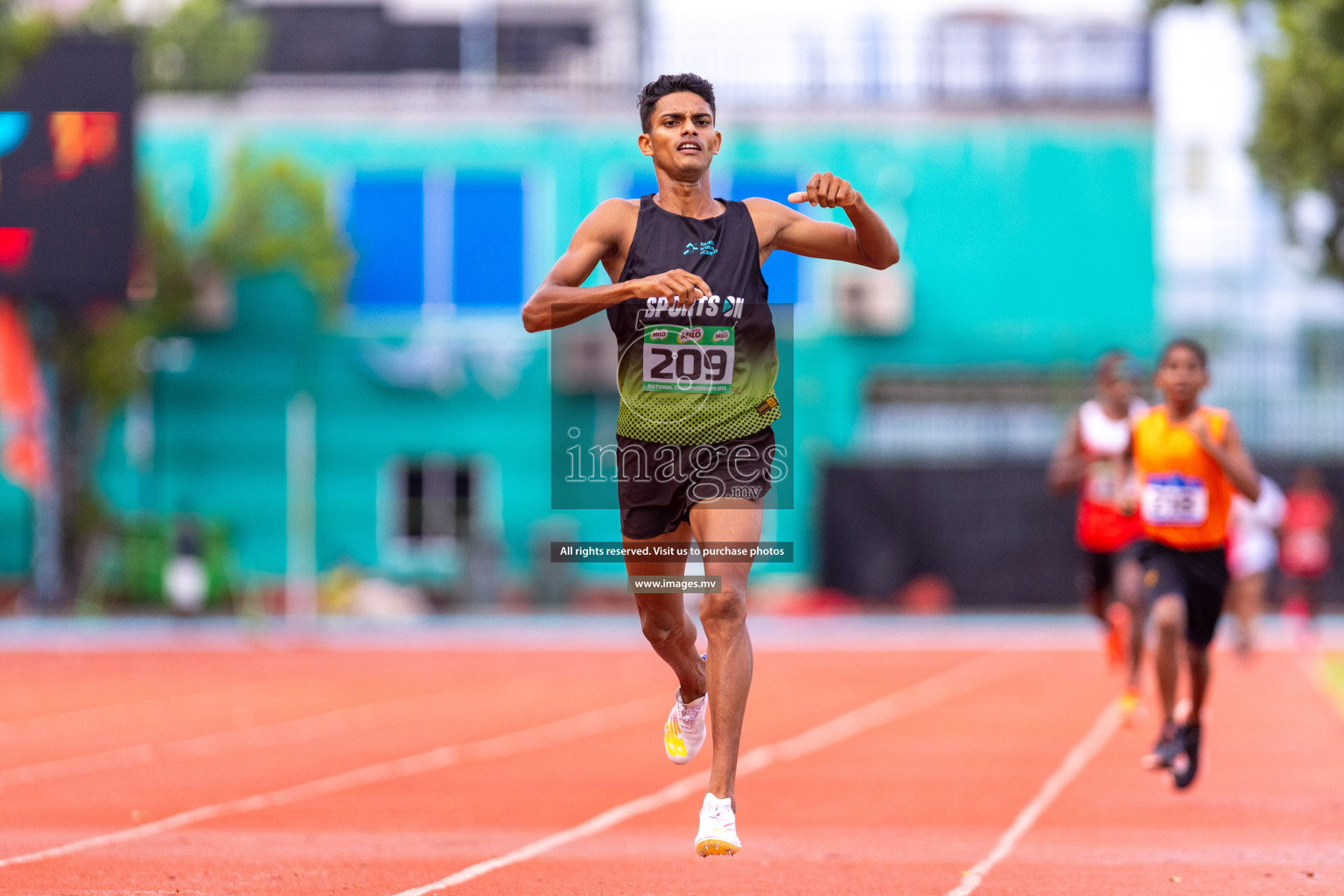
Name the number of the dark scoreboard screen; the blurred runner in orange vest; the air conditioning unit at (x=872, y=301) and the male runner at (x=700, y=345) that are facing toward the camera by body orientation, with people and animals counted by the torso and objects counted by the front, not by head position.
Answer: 4

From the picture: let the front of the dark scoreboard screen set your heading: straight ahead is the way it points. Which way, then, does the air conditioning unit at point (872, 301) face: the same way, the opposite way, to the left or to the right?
the same way

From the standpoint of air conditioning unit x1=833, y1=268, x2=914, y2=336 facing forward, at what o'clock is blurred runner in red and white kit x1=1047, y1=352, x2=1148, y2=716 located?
The blurred runner in red and white kit is roughly at 12 o'clock from the air conditioning unit.

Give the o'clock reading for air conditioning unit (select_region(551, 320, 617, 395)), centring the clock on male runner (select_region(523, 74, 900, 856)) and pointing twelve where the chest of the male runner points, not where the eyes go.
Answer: The air conditioning unit is roughly at 6 o'clock from the male runner.

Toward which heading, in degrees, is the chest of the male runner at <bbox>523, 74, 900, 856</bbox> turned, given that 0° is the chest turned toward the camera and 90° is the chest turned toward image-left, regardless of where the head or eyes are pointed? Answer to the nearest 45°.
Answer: approximately 0°

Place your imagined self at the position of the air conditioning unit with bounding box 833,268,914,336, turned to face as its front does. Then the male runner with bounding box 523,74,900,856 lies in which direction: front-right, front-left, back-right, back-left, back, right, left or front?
front

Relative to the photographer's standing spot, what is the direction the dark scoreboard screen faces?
facing the viewer

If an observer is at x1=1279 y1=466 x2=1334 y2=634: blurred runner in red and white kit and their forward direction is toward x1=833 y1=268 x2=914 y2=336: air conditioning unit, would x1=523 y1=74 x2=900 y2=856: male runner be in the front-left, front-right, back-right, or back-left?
back-left

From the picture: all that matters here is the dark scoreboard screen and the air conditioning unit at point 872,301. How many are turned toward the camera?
2

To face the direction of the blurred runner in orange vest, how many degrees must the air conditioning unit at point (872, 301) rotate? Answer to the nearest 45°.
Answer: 0° — it already faces them

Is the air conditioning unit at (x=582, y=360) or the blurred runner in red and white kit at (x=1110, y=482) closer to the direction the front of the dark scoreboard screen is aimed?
the blurred runner in red and white kit

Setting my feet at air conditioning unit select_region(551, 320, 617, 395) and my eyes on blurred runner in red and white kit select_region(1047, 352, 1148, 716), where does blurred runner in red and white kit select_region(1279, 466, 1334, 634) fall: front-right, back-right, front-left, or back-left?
front-left

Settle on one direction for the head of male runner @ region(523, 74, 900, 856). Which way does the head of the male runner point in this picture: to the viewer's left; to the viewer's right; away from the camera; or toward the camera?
toward the camera

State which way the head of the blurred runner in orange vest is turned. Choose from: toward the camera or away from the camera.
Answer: toward the camera

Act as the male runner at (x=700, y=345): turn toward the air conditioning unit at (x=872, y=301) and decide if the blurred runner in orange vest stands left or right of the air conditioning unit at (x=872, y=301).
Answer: right

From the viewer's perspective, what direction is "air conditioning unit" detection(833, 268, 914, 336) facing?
toward the camera

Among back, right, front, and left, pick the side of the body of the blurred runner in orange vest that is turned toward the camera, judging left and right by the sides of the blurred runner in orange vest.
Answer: front

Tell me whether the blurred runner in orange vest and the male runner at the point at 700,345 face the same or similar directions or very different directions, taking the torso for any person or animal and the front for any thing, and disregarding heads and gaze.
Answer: same or similar directions

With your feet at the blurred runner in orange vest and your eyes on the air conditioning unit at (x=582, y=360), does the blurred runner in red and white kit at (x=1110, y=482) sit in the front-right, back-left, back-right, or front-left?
front-right

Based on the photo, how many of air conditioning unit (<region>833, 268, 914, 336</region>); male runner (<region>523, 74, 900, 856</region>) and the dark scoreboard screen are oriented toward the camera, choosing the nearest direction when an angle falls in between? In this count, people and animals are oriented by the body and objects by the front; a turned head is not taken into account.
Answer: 3
